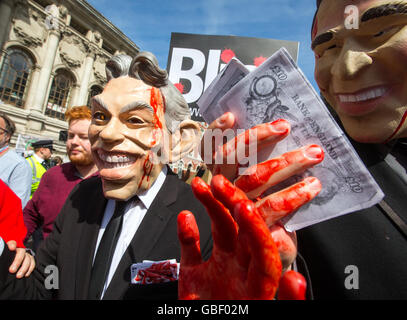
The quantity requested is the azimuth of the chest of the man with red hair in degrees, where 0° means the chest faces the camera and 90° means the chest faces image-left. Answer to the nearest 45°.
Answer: approximately 0°
